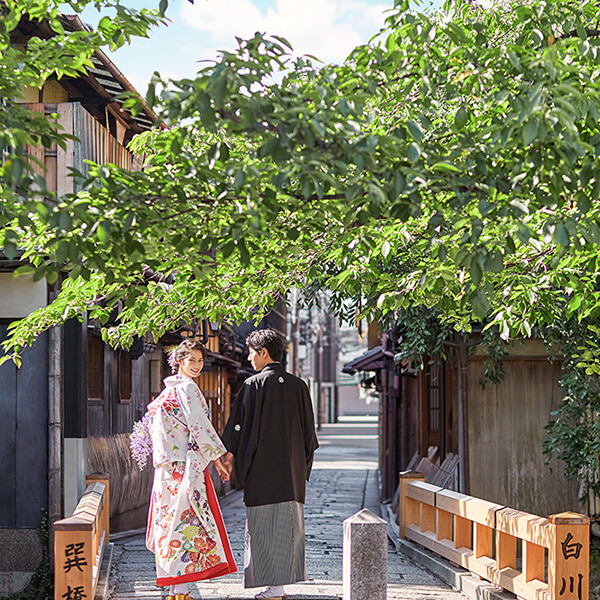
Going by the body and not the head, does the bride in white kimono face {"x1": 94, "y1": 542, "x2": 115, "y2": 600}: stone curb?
no

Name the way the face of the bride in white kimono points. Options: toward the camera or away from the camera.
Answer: toward the camera

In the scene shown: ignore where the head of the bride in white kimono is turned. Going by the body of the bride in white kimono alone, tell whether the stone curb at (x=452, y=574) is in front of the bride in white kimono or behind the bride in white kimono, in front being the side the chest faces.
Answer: in front

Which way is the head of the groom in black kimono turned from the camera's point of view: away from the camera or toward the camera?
away from the camera

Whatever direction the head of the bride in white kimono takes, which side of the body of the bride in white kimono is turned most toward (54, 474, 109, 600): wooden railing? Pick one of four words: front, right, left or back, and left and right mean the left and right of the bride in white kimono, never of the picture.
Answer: back

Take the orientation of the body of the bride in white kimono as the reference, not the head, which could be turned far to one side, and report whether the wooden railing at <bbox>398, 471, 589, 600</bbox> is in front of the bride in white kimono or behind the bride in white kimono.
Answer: in front

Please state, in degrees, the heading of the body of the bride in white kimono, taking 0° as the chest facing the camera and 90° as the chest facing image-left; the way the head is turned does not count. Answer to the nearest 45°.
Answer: approximately 225°

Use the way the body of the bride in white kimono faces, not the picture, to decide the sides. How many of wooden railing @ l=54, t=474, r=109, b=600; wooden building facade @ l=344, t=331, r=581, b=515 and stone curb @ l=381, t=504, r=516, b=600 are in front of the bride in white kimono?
2

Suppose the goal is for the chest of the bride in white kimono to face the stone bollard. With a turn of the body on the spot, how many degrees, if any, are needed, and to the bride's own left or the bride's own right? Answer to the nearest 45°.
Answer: approximately 90° to the bride's own right
